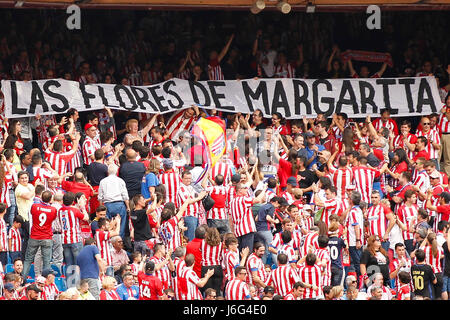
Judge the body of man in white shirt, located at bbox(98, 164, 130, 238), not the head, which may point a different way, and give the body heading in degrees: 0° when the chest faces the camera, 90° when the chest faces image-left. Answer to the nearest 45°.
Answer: approximately 180°

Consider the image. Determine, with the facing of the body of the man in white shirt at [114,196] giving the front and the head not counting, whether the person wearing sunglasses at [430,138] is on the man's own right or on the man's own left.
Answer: on the man's own right
